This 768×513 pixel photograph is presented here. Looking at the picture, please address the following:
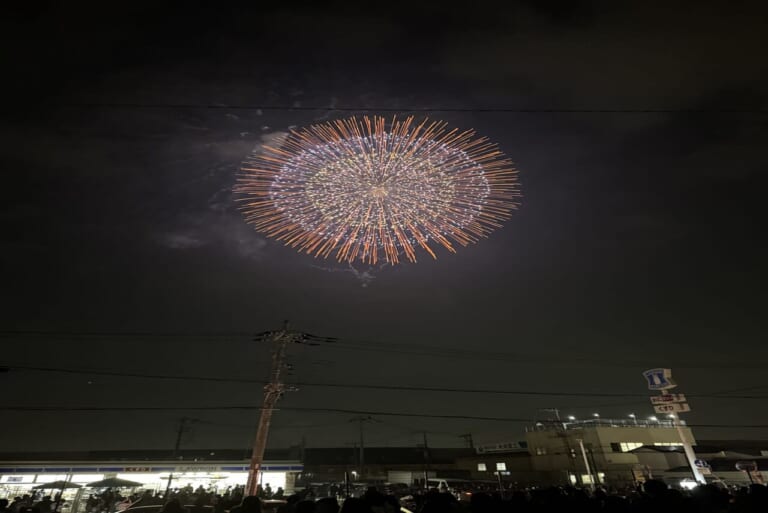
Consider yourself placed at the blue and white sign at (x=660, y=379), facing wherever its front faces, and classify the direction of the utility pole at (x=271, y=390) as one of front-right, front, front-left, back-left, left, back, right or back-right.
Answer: front-right

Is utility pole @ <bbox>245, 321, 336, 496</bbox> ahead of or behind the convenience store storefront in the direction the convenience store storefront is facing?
ahead

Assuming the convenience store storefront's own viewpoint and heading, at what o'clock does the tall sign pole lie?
The tall sign pole is roughly at 10 o'clock from the convenience store storefront.

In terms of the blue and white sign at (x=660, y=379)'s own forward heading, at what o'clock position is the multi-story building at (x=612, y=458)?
The multi-story building is roughly at 5 o'clock from the blue and white sign.

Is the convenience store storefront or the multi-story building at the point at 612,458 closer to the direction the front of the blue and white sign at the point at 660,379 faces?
the convenience store storefront

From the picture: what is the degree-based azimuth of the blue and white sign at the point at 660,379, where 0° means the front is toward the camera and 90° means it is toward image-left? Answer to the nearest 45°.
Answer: approximately 0°

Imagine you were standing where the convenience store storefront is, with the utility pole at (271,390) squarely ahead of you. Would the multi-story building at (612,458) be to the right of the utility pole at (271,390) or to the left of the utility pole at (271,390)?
left

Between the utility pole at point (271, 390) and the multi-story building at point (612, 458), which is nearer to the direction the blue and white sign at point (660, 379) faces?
the utility pole

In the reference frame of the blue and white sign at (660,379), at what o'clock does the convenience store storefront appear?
The convenience store storefront is roughly at 2 o'clock from the blue and white sign.

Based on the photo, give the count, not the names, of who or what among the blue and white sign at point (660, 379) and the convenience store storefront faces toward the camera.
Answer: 2

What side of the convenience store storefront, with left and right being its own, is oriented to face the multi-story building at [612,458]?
left
